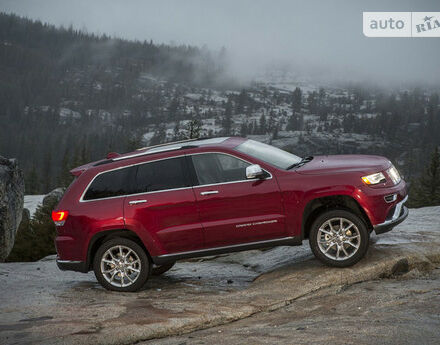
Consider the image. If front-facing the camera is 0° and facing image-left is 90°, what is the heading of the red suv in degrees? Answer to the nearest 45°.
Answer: approximately 270°

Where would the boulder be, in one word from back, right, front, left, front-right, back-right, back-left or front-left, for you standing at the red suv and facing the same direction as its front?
back-left
